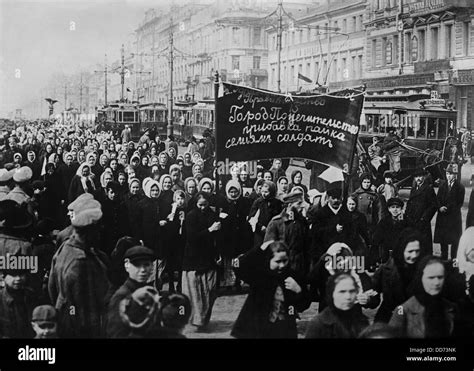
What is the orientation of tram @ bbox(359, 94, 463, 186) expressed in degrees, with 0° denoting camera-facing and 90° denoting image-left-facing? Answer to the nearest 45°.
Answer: approximately 315°

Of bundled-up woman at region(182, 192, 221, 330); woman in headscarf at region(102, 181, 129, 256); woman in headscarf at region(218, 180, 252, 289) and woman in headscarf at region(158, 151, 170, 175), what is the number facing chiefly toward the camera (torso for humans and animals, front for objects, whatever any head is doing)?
4

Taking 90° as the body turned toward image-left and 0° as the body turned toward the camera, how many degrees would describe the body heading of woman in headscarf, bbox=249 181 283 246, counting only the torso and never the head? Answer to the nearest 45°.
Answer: approximately 45°

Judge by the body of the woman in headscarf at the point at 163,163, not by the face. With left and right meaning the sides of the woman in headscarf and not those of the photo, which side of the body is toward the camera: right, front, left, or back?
front

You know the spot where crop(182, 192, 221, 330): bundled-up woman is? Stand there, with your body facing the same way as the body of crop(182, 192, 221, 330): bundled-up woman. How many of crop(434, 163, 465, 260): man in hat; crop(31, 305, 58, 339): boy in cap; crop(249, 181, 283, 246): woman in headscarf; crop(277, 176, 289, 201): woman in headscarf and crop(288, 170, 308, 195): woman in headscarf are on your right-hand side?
1

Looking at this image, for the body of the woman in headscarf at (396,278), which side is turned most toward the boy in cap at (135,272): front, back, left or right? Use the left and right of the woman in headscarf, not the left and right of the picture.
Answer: right

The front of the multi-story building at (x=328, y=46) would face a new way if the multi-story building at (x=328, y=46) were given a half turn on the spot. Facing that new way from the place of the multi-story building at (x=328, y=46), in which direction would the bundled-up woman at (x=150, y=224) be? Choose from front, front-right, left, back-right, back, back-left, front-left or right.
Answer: back

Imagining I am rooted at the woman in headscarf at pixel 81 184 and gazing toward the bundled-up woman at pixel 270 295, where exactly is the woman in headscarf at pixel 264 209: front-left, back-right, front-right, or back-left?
front-left

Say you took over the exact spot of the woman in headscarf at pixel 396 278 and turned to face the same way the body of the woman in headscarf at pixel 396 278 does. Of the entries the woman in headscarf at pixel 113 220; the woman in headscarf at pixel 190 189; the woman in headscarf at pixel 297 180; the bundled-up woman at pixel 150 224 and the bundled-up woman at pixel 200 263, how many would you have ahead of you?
0

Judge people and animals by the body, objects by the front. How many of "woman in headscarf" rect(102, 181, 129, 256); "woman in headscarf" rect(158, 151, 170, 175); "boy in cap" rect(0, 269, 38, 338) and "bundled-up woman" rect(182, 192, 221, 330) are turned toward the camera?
4

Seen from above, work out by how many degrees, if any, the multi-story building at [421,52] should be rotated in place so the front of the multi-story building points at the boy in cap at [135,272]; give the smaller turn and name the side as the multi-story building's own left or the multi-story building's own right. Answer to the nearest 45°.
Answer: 0° — it already faces them

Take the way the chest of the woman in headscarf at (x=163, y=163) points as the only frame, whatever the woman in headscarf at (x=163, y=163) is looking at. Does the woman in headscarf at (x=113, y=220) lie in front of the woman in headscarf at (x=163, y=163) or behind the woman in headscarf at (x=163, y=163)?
in front

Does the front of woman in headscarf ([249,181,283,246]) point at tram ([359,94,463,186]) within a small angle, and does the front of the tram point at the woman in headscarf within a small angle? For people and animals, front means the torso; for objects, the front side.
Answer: no

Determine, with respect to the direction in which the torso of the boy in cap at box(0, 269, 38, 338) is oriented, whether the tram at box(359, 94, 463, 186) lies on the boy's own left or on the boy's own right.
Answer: on the boy's own left

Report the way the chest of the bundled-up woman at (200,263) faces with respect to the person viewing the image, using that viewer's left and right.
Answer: facing the viewer

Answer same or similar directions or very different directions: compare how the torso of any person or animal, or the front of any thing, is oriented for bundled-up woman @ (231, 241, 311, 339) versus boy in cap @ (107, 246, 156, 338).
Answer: same or similar directions

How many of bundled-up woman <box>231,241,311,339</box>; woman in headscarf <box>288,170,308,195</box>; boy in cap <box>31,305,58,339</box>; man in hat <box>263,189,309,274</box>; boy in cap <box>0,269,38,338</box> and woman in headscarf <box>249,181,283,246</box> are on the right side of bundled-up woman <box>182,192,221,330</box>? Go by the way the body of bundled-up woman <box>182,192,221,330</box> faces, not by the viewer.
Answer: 2

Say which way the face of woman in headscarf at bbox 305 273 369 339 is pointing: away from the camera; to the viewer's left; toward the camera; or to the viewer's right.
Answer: toward the camera
